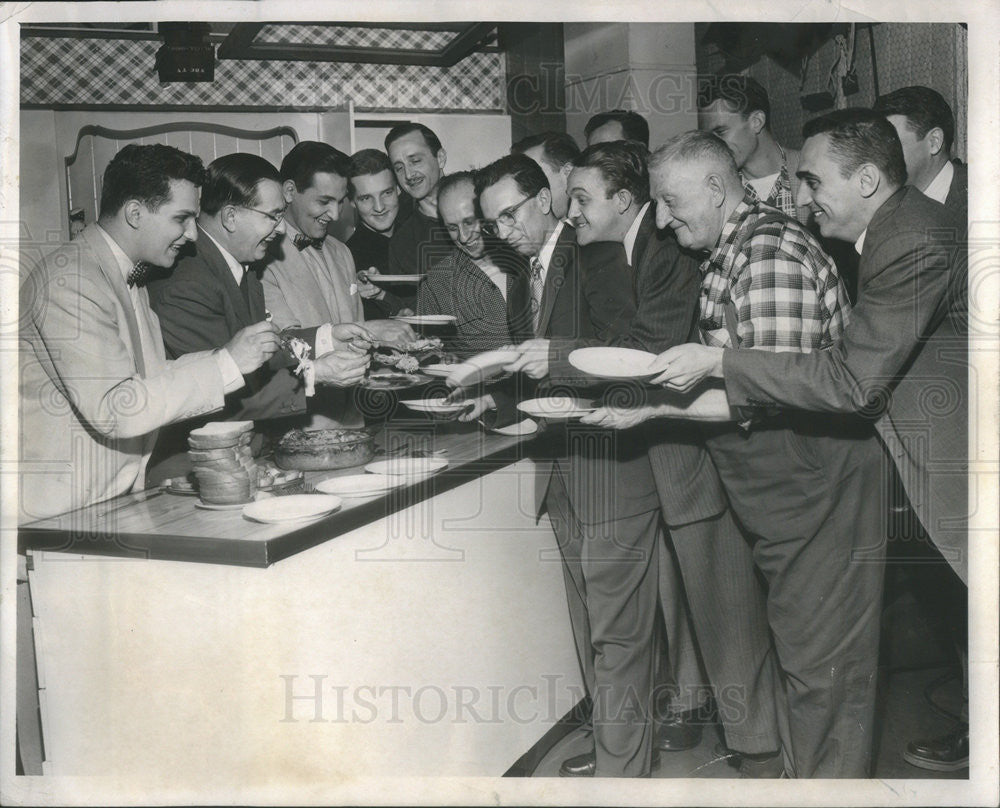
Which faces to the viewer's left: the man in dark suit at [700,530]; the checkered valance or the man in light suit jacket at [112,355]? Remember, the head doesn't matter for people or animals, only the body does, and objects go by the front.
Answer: the man in dark suit

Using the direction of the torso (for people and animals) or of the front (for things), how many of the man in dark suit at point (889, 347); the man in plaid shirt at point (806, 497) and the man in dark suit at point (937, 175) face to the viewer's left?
3

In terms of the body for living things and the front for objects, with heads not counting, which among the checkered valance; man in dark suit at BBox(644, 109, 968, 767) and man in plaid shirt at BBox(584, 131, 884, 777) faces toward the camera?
the checkered valance

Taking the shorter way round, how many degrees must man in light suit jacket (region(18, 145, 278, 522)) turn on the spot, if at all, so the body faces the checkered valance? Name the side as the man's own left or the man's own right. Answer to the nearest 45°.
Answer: approximately 90° to the man's own left

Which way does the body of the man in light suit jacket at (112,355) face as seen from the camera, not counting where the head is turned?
to the viewer's right

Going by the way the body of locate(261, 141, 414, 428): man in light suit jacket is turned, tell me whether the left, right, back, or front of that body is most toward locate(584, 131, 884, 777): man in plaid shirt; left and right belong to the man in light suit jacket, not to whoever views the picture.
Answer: front

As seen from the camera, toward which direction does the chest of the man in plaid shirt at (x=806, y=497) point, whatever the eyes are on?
to the viewer's left

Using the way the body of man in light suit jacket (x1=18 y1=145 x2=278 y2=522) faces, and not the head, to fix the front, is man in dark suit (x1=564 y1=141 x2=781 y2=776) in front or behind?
in front

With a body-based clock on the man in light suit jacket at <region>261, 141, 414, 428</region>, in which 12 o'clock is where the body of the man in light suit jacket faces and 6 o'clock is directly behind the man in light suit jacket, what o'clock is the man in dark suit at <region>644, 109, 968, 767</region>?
The man in dark suit is roughly at 12 o'clock from the man in light suit jacket.

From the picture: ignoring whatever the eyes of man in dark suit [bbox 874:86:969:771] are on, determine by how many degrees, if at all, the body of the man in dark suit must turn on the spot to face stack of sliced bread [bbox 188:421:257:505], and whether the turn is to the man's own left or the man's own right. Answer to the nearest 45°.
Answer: approximately 45° to the man's own left

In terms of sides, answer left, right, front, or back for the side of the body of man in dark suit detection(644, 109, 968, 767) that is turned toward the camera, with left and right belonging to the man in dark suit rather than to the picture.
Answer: left

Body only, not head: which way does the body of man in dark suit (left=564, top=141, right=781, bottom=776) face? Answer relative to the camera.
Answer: to the viewer's left

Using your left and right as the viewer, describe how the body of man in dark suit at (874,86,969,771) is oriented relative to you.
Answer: facing to the left of the viewer
